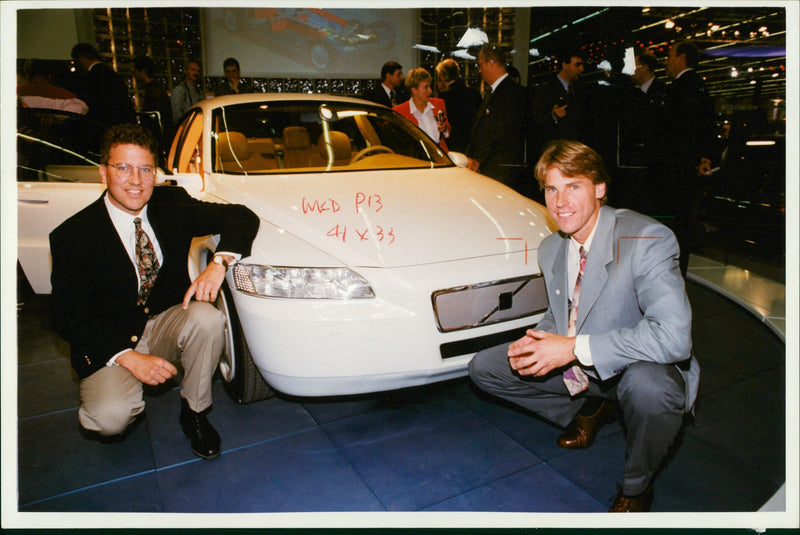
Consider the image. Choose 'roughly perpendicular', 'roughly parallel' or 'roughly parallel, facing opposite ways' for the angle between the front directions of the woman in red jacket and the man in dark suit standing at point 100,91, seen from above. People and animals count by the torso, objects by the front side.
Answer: roughly parallel, facing opposite ways

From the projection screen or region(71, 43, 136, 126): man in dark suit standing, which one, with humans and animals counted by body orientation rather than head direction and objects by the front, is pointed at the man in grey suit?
the projection screen

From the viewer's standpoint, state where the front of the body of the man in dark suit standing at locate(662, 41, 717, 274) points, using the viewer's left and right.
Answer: facing to the left of the viewer

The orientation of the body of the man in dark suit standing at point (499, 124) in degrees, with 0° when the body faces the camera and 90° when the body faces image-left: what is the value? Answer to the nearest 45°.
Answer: approximately 90°

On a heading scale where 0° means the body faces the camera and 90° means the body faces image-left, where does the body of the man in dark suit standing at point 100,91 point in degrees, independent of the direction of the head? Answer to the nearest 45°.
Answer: approximately 90°

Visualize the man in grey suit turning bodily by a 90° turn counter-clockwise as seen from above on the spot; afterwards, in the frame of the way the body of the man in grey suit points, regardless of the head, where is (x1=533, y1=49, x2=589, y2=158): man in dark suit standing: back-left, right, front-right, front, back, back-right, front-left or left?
back-left

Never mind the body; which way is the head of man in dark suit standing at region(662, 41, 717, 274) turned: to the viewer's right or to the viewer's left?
to the viewer's left

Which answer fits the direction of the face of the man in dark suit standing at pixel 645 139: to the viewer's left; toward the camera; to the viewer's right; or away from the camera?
to the viewer's left
